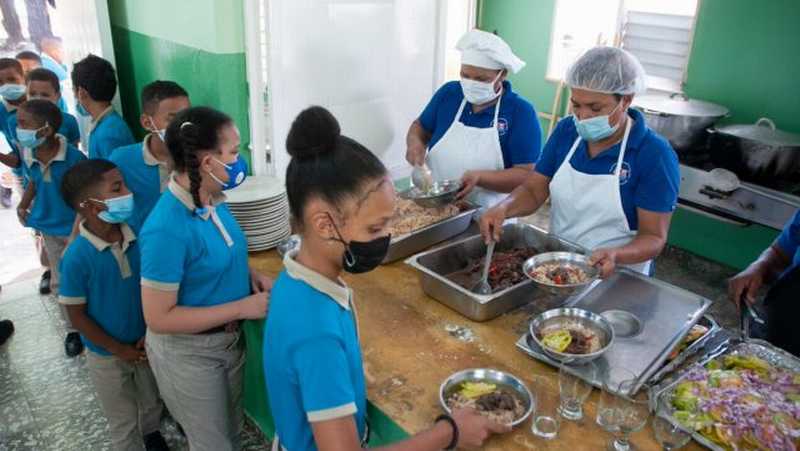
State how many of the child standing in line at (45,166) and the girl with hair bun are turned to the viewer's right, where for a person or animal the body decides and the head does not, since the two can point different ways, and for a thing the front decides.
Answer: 1

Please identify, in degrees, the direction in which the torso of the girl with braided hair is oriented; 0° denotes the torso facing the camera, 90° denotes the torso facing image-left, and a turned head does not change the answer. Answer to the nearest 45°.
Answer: approximately 315°

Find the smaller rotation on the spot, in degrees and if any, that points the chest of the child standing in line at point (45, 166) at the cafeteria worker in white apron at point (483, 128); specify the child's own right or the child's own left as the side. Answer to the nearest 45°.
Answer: approximately 90° to the child's own left

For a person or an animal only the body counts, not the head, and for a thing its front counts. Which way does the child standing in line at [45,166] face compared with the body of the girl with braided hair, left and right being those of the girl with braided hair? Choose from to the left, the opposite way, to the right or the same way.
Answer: to the right

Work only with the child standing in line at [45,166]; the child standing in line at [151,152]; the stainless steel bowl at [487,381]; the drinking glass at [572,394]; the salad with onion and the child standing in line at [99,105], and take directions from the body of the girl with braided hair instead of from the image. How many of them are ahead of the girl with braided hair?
3

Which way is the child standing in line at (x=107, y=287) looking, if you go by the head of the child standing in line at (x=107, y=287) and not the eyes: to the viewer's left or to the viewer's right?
to the viewer's right

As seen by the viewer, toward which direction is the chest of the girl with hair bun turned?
to the viewer's right

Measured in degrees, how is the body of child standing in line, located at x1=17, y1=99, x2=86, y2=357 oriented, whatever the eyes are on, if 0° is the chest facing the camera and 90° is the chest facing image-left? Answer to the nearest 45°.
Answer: approximately 45°

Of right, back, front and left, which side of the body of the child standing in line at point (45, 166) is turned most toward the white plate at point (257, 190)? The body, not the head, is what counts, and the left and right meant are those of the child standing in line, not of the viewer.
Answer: left

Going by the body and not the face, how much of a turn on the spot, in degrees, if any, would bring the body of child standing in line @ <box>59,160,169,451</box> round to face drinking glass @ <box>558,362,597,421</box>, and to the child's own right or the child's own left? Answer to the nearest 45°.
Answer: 0° — they already face it

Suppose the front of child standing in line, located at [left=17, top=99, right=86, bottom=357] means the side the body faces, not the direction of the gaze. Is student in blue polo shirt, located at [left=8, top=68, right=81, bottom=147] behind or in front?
behind

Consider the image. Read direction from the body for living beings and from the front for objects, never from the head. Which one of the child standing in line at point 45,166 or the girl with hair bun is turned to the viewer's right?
the girl with hair bun

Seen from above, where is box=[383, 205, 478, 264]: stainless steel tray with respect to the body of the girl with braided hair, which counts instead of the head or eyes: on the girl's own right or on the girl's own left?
on the girl's own left

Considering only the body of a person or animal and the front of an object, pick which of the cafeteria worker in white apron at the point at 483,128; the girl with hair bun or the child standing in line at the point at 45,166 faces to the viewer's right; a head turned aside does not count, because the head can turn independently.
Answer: the girl with hair bun
